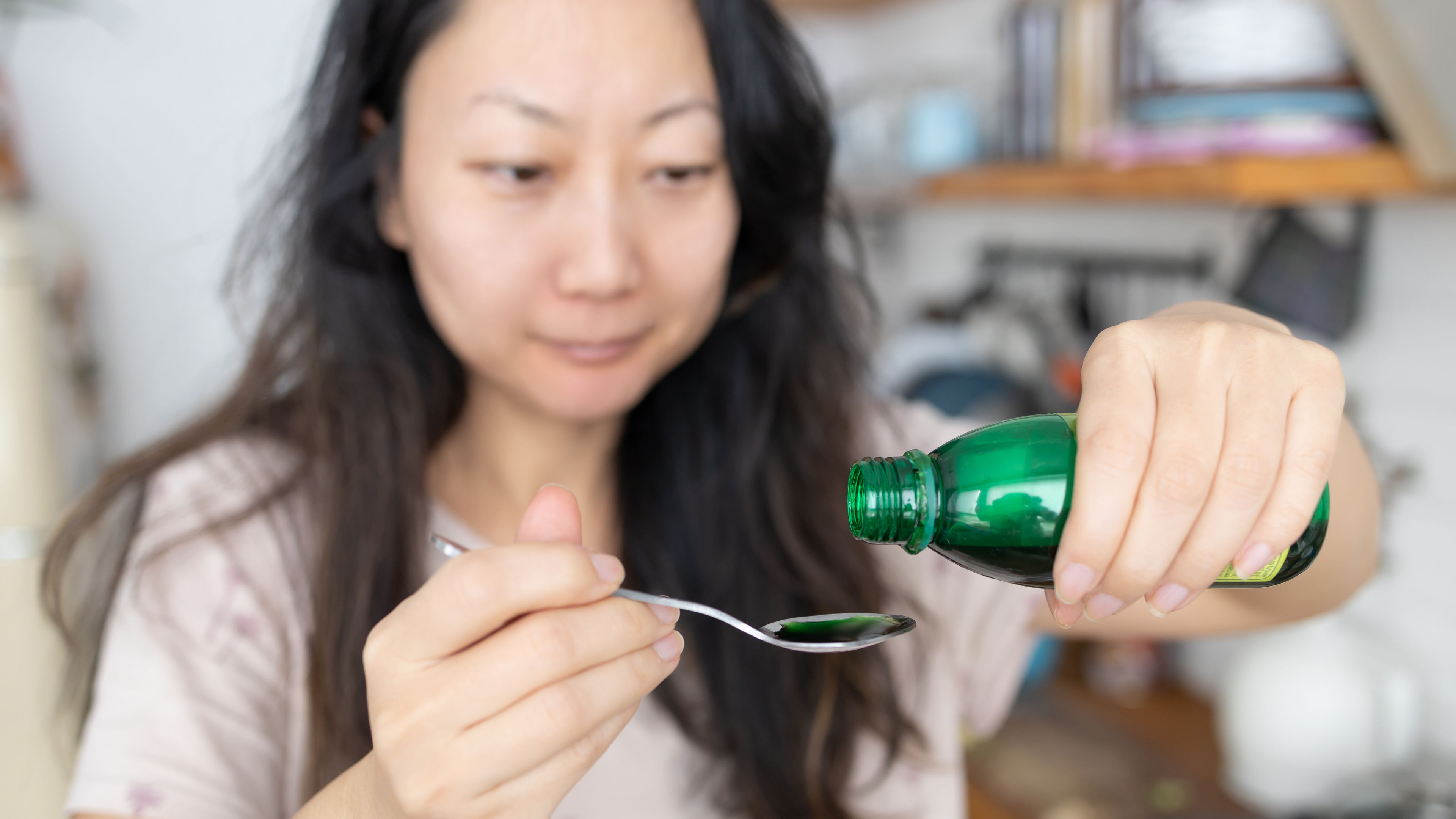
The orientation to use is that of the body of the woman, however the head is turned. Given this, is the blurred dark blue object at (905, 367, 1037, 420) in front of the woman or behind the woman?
behind

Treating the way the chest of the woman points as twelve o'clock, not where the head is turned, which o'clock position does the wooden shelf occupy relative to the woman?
The wooden shelf is roughly at 8 o'clock from the woman.

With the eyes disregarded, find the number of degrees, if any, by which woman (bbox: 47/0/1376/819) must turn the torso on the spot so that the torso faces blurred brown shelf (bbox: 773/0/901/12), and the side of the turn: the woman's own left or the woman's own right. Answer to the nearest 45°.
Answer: approximately 180°

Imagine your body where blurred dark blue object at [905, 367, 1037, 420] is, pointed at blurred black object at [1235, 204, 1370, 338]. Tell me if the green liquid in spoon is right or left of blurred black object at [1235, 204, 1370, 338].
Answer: right

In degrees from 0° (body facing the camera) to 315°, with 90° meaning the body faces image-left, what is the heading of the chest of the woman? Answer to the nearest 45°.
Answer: approximately 0°

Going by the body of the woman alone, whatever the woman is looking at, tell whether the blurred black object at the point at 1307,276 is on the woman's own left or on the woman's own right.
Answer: on the woman's own left
